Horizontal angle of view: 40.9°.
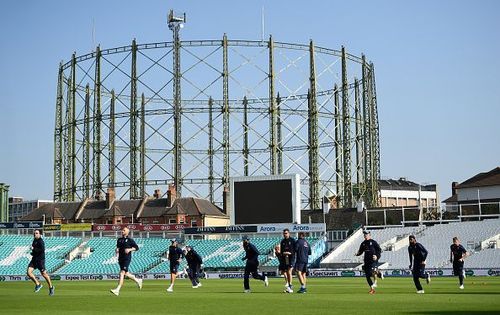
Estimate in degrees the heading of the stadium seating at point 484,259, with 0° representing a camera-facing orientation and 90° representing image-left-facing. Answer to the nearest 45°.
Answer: approximately 45°

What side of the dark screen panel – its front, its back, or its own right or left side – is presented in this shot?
front

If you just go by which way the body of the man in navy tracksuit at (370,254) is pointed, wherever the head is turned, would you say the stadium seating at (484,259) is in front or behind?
behind

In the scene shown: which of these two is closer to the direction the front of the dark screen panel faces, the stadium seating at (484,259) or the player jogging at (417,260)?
the player jogging

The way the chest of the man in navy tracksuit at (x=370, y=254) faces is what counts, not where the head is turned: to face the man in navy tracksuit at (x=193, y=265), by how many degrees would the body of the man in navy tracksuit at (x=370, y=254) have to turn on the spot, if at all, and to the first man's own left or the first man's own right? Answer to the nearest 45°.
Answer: approximately 90° to the first man's own right

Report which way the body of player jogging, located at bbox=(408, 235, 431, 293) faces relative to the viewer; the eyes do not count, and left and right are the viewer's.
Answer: facing the viewer and to the left of the viewer

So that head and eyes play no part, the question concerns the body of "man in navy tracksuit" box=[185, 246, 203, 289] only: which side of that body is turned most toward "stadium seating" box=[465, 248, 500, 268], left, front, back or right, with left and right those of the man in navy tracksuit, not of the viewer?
back

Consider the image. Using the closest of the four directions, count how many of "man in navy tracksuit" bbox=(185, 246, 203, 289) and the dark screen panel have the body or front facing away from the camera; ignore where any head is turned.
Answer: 0

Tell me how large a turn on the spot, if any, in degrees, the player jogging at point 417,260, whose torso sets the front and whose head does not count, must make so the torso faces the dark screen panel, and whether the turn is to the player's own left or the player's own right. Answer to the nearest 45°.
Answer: approximately 135° to the player's own right

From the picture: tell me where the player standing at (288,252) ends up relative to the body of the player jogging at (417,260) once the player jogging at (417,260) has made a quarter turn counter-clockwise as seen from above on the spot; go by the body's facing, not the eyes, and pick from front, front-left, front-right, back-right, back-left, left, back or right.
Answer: back-right

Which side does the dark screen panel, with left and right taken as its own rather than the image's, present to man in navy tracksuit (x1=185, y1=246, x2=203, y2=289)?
front
